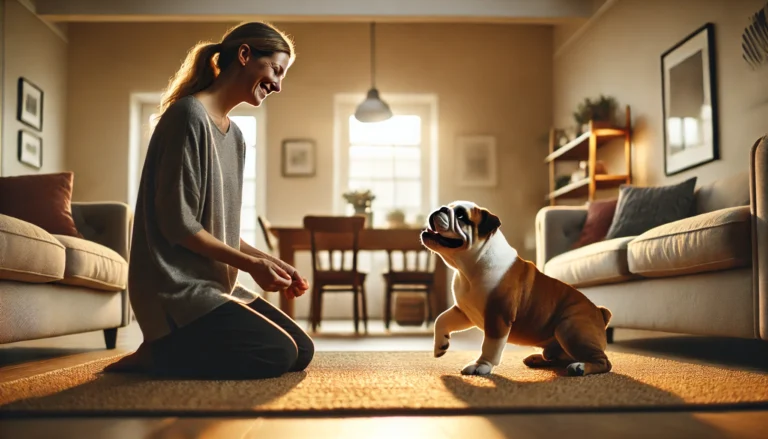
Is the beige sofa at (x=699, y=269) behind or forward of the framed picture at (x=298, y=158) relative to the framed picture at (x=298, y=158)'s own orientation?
forward

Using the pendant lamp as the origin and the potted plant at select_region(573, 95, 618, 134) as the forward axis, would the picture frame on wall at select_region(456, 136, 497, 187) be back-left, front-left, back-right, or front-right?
front-left

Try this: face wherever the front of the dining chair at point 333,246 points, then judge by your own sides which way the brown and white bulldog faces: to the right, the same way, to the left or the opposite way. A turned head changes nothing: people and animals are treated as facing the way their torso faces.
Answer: to the left

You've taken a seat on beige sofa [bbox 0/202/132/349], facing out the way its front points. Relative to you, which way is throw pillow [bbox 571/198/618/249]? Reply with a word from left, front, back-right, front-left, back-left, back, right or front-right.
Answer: front-left

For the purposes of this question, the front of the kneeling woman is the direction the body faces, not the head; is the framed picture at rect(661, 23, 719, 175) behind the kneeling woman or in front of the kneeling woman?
in front

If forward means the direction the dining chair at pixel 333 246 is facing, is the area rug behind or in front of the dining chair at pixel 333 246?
behind

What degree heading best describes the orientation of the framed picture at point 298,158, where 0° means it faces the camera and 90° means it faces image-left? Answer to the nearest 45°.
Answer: approximately 0°

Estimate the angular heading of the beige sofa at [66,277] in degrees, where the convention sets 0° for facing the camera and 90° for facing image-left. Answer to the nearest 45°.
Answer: approximately 315°

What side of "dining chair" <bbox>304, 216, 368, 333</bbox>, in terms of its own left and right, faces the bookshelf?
right

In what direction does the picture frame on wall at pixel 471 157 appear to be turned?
toward the camera

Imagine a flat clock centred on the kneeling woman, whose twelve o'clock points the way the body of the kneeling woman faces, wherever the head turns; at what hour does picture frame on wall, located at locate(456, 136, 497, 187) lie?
The picture frame on wall is roughly at 10 o'clock from the kneeling woman.

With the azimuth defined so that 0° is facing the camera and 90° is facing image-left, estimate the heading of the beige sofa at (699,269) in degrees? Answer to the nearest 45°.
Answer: approximately 45°

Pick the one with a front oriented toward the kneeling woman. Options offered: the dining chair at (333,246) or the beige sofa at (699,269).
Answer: the beige sofa

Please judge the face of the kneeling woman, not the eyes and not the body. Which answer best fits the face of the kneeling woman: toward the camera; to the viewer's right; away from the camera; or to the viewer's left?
to the viewer's right

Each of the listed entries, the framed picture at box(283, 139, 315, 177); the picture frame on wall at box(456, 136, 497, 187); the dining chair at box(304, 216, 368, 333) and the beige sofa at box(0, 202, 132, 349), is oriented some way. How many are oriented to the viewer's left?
0

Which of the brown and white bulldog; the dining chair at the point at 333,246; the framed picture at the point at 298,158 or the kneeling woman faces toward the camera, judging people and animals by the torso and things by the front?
the framed picture

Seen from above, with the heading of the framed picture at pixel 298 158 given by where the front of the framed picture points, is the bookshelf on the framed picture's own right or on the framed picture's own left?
on the framed picture's own left

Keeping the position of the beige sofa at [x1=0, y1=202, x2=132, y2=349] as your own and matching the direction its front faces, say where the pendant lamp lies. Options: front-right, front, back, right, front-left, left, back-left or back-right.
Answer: left

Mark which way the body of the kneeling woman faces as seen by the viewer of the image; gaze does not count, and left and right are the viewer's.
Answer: facing to the right of the viewer

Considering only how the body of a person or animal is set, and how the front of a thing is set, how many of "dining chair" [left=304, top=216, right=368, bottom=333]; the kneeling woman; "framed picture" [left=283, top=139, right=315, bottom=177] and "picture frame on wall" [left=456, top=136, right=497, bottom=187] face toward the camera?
2
